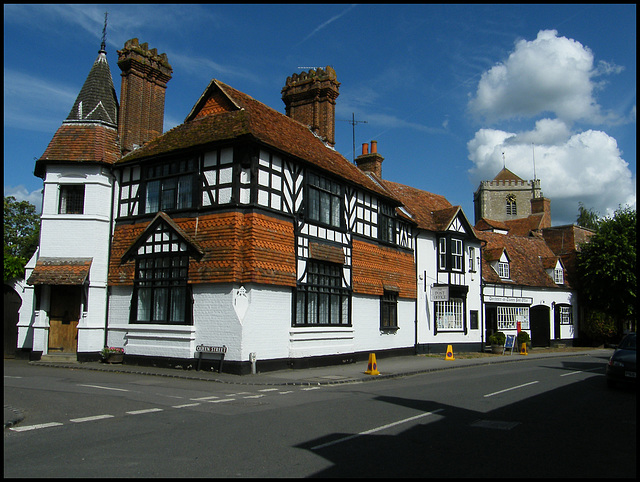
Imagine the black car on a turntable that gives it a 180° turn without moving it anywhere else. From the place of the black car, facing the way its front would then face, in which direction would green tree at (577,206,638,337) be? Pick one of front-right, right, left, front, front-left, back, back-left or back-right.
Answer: front-left

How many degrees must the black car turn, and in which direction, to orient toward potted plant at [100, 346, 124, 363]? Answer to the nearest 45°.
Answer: approximately 45° to its right

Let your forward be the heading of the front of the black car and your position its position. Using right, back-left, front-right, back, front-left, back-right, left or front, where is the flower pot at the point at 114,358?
front-right

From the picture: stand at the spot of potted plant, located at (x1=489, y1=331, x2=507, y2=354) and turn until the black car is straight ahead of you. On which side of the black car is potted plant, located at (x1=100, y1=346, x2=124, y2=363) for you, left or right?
right

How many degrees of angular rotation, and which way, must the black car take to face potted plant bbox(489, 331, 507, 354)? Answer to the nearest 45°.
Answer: approximately 135° to its right

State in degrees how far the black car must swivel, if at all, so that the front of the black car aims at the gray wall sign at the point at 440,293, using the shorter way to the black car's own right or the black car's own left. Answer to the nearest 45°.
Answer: approximately 90° to the black car's own right

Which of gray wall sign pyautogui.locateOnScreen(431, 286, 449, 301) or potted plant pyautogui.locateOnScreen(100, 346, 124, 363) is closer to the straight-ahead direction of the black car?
the potted plant

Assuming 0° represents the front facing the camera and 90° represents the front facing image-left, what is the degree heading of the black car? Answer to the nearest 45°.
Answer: approximately 45°

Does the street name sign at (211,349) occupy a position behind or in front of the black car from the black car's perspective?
in front
